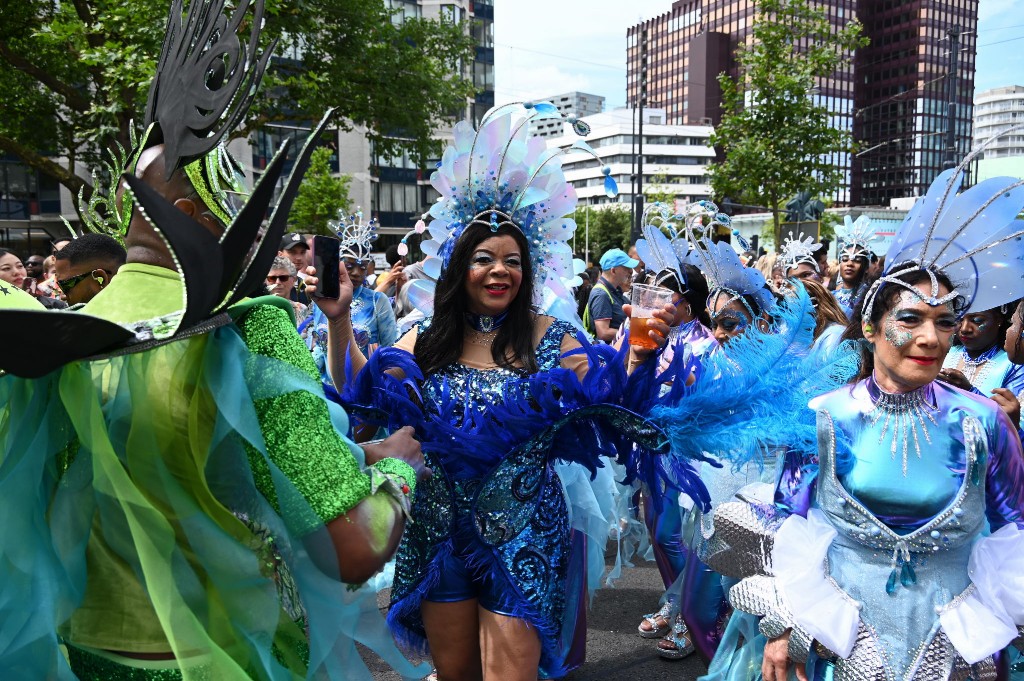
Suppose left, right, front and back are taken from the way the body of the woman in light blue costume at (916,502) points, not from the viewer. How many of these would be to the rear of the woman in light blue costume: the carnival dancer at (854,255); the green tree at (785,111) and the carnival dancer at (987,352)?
3

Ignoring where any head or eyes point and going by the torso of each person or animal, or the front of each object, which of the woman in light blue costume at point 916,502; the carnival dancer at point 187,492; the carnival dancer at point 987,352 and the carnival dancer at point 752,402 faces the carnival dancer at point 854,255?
the carnival dancer at point 187,492

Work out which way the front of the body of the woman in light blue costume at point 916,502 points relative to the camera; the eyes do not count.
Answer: toward the camera

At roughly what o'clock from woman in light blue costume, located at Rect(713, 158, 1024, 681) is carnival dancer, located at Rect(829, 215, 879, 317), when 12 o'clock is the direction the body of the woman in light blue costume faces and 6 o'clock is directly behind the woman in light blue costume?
The carnival dancer is roughly at 6 o'clock from the woman in light blue costume.

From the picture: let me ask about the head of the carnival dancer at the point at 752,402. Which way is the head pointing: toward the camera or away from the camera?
toward the camera

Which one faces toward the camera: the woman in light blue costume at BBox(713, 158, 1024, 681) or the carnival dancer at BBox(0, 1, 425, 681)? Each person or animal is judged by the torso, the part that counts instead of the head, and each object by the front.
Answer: the woman in light blue costume

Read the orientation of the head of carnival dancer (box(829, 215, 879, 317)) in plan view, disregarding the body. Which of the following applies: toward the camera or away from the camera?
toward the camera

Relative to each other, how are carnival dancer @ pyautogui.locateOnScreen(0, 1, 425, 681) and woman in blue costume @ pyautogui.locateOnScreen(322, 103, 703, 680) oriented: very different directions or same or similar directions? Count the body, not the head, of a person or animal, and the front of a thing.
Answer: very different directions

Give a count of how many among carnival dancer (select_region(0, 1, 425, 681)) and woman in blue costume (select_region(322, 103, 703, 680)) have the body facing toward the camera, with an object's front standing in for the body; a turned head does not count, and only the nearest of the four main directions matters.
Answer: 1

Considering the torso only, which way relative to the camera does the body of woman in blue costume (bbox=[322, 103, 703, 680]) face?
toward the camera

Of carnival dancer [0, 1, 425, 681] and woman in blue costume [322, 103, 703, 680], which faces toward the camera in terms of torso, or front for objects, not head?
the woman in blue costume

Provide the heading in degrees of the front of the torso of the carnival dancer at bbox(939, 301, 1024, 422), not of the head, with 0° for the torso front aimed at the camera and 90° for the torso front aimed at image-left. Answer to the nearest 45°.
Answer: approximately 45°

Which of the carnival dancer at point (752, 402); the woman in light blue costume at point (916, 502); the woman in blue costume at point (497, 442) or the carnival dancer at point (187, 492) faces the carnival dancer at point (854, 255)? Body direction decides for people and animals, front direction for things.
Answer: the carnival dancer at point (187, 492)

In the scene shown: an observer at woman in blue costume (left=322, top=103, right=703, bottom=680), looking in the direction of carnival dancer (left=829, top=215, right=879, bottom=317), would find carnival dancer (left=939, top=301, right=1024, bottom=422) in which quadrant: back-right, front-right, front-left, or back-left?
front-right

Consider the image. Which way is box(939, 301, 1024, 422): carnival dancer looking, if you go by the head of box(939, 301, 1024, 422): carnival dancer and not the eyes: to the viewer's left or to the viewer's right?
to the viewer's left

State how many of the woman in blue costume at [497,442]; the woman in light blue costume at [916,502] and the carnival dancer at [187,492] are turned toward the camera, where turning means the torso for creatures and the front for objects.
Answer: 2
